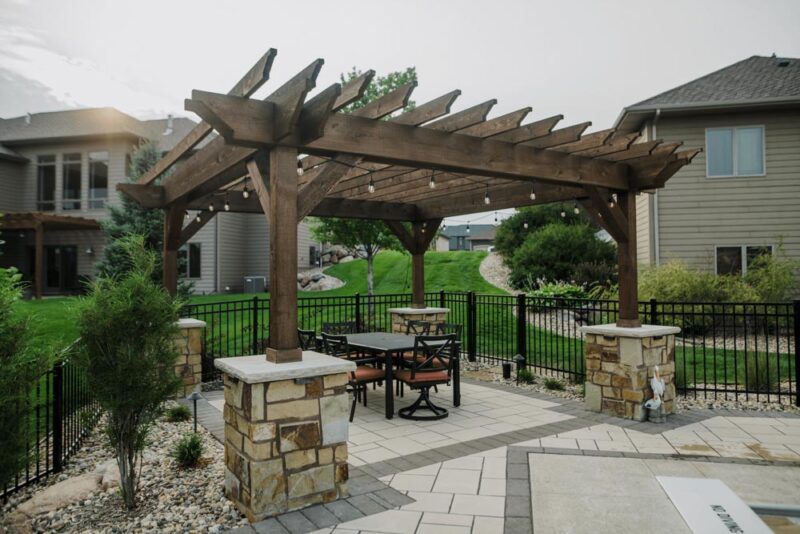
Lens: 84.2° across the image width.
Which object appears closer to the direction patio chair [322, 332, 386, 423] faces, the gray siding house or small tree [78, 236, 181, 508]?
the gray siding house

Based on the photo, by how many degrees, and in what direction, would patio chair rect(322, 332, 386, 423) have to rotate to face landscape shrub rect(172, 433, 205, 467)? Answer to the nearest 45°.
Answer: approximately 180°

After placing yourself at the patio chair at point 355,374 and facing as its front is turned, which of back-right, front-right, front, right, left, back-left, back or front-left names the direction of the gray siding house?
left

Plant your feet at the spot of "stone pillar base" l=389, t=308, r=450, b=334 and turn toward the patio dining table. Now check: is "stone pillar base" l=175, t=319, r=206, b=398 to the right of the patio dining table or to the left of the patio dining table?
right

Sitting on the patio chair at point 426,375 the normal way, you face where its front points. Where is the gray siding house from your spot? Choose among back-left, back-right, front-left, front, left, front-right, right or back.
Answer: front

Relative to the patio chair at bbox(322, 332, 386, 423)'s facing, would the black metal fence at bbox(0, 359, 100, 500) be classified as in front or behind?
behind

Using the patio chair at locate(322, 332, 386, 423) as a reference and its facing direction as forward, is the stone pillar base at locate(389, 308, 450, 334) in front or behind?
in front

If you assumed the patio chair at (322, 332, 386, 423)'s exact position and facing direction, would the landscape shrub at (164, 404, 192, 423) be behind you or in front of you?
behind

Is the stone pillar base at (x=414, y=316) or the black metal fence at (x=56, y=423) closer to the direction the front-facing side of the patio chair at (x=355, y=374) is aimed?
the stone pillar base

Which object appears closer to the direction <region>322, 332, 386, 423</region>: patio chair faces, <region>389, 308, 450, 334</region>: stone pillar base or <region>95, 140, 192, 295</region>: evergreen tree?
the stone pillar base

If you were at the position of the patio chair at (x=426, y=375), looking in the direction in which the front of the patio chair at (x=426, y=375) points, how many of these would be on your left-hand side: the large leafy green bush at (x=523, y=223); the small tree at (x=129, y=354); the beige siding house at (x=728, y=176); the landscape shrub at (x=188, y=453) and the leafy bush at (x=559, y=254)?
2

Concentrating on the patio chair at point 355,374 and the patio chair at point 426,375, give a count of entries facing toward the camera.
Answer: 0

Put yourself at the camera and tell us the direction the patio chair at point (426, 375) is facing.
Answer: facing away from the viewer and to the left of the viewer

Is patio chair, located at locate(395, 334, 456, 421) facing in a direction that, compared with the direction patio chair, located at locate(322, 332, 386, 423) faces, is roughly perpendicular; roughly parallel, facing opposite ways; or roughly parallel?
roughly perpendicular

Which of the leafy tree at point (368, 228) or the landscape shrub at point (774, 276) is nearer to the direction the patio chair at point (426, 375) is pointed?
the leafy tree

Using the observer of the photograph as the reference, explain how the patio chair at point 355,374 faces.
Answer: facing away from the viewer and to the right of the viewer

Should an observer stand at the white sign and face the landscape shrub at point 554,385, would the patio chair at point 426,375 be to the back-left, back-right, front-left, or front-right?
front-left

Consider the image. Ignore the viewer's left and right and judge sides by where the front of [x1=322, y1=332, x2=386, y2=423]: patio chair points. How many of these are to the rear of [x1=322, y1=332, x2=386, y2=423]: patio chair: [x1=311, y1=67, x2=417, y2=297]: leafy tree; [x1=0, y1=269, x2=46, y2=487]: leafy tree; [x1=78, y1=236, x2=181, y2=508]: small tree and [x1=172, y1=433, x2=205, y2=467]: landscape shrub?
3

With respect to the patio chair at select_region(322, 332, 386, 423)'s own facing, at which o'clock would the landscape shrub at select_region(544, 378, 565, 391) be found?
The landscape shrub is roughly at 1 o'clock from the patio chair.

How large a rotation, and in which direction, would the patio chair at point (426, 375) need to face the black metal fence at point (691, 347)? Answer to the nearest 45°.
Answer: approximately 90° to its right

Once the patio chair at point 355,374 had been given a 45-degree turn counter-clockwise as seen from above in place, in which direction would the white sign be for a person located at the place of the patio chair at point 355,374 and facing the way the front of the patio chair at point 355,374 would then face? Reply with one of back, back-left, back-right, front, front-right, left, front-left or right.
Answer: back-right
